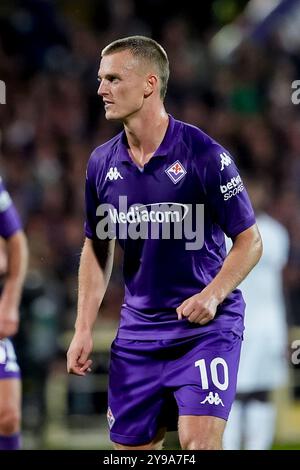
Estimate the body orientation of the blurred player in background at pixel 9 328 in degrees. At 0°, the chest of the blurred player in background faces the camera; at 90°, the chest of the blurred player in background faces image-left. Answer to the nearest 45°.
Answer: approximately 0°

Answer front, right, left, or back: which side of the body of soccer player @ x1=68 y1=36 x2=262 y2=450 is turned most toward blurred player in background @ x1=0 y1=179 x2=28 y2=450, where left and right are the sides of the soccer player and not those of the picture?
right

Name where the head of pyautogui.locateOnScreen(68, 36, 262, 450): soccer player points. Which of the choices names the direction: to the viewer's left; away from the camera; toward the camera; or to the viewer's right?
to the viewer's left

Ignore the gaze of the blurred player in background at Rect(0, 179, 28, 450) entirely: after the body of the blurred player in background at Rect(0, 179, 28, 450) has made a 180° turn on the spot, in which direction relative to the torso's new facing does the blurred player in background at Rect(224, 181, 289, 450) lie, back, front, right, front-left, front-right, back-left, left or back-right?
front-right

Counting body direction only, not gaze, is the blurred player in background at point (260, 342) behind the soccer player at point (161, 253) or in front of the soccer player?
behind

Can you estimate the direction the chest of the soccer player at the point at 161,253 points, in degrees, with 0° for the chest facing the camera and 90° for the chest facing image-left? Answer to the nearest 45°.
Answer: approximately 45°
